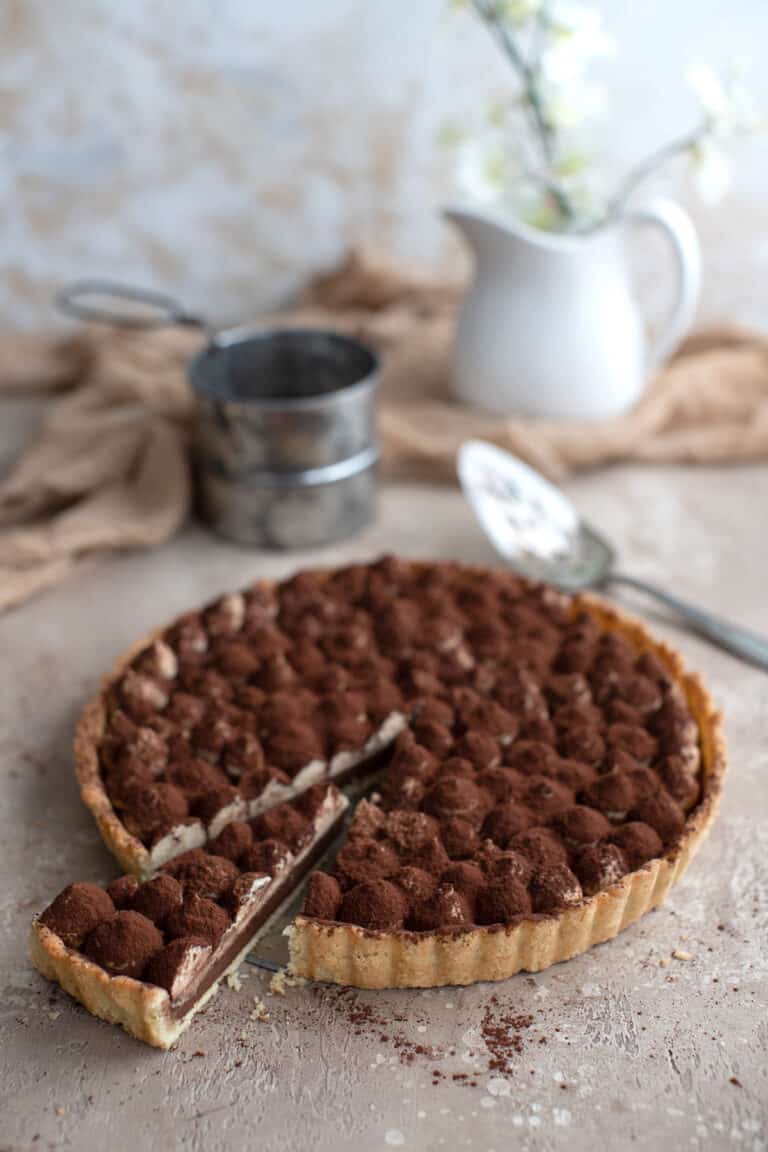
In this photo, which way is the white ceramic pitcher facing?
to the viewer's left

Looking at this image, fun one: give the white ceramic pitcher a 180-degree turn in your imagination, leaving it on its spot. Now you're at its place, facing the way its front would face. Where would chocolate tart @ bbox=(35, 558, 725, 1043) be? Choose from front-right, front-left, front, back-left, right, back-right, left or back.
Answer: right

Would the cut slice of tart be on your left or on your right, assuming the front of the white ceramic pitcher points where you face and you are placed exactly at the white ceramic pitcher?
on your left

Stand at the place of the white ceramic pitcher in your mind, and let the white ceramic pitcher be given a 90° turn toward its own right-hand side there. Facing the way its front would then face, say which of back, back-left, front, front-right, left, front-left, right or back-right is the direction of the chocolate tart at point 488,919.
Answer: back
